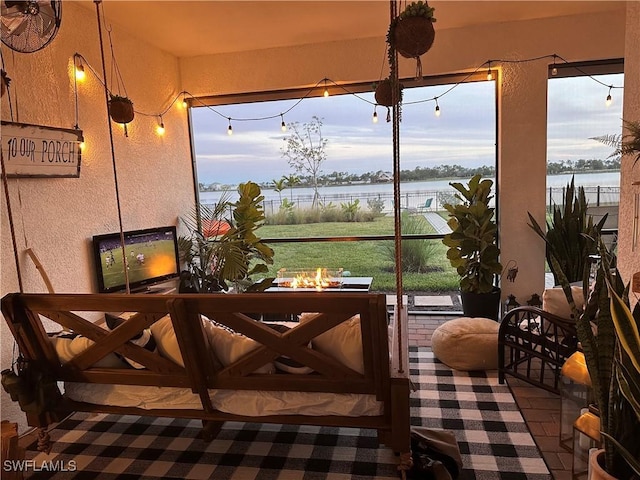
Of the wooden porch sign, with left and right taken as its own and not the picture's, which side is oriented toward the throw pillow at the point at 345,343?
front

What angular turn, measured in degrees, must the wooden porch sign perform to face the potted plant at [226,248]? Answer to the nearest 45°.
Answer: approximately 90° to its left

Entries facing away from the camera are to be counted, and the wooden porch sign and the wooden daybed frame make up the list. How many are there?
1

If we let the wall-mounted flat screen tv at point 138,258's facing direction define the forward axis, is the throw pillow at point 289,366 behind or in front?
in front

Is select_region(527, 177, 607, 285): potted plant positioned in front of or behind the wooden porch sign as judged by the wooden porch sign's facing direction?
in front

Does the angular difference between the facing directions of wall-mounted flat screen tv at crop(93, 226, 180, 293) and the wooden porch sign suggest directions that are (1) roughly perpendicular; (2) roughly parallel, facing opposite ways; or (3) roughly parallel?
roughly parallel

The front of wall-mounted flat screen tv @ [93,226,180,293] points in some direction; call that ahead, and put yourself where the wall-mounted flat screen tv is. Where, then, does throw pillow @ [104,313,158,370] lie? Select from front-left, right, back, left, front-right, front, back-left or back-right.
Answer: front-right

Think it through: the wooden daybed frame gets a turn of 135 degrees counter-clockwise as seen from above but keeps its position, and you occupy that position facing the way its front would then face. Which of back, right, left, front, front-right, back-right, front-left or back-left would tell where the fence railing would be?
back

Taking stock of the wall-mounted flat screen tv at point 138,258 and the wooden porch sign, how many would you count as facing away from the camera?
0

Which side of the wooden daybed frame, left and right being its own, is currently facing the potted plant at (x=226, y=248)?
front

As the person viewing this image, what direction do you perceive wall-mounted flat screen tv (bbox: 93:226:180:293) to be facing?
facing the viewer and to the right of the viewer

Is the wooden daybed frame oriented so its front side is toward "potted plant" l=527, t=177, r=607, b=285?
no

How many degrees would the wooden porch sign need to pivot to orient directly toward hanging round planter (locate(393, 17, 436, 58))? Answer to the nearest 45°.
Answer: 0° — it already faces it

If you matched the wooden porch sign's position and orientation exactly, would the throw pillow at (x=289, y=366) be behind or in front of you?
in front

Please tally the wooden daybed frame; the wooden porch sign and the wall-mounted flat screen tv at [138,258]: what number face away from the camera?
1

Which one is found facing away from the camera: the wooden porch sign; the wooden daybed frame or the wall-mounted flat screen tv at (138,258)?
the wooden daybed frame

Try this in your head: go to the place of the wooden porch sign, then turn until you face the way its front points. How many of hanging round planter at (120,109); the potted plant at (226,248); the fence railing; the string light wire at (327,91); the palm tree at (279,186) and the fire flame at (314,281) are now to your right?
0

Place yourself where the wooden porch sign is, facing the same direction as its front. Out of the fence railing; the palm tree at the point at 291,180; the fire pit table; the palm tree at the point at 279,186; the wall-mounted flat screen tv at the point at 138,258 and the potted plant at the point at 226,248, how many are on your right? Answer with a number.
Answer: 0

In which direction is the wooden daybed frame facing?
away from the camera

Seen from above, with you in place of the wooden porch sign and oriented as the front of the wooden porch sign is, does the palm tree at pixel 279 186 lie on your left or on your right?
on your left
